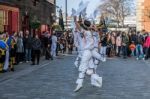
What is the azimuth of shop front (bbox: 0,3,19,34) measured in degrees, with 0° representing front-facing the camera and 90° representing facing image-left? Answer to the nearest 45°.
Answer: approximately 315°

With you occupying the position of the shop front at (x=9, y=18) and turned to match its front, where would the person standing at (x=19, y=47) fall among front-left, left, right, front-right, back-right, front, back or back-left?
front-right

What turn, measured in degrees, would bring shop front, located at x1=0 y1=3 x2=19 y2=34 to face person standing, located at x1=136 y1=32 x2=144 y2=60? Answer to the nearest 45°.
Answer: approximately 45° to its left

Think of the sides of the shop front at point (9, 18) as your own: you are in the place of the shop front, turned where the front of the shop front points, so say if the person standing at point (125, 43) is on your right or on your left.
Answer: on your left

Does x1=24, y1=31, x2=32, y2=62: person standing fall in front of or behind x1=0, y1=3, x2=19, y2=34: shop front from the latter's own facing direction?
in front
